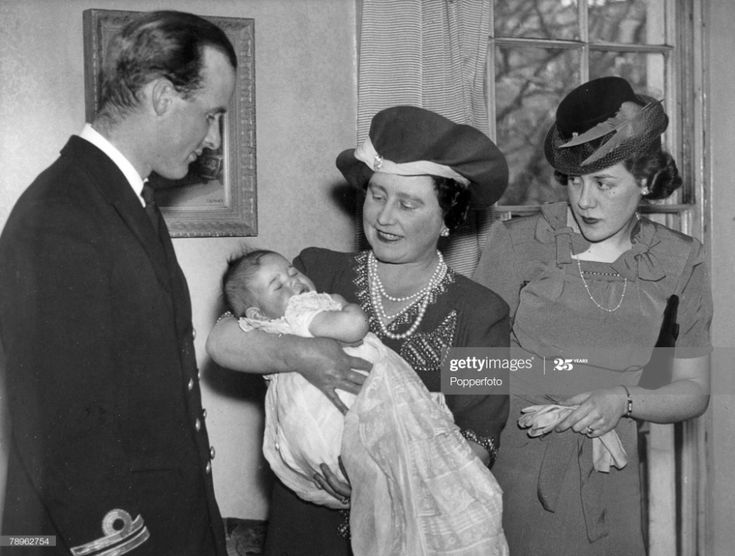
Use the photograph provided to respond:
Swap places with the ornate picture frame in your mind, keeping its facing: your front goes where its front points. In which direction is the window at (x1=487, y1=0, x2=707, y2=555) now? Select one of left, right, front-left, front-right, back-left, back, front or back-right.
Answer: left

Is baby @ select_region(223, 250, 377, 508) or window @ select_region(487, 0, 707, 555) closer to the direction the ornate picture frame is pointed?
the baby

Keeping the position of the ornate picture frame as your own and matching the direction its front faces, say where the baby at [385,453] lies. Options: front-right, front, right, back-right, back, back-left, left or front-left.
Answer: front

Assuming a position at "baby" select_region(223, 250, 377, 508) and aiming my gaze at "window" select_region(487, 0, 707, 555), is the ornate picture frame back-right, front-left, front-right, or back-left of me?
front-left

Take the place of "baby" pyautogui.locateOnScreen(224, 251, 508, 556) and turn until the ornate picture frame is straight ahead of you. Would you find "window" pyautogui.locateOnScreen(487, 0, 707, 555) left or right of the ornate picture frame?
right

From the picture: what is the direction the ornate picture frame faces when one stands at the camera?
facing the viewer

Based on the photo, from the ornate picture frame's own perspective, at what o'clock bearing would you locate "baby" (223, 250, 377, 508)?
The baby is roughly at 12 o'clock from the ornate picture frame.
